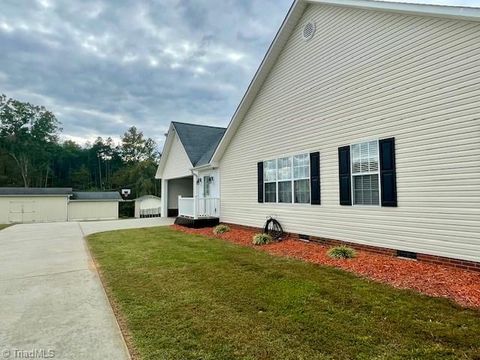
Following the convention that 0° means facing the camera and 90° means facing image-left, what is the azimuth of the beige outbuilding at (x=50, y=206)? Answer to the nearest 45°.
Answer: approximately 0°

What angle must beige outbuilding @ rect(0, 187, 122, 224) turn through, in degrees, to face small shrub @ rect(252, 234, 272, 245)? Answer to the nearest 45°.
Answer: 0° — it already faces it

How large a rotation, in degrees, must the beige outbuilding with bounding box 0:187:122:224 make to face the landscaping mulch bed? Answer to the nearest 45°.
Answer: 0° — it already faces it
